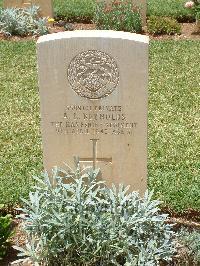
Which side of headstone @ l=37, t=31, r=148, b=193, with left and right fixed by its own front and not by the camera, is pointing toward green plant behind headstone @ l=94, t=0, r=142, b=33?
back

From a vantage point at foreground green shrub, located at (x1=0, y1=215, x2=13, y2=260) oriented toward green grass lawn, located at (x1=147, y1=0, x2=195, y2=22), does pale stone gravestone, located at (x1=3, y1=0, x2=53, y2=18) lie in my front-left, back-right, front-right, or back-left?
front-left

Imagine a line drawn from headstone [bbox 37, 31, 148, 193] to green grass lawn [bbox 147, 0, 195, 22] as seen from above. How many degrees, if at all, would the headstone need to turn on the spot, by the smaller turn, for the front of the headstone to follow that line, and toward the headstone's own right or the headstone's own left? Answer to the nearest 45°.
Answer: approximately 180°

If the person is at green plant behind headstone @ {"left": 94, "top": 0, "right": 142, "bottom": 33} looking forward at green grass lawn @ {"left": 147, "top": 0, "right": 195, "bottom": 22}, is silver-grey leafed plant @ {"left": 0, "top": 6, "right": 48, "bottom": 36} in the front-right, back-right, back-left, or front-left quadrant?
back-left

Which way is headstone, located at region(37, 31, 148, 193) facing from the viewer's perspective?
toward the camera
